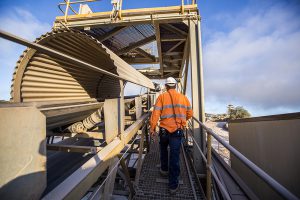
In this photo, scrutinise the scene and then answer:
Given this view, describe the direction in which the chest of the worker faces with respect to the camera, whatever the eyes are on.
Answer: away from the camera

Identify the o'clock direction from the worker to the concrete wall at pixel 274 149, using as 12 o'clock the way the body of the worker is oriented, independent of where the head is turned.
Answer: The concrete wall is roughly at 3 o'clock from the worker.
